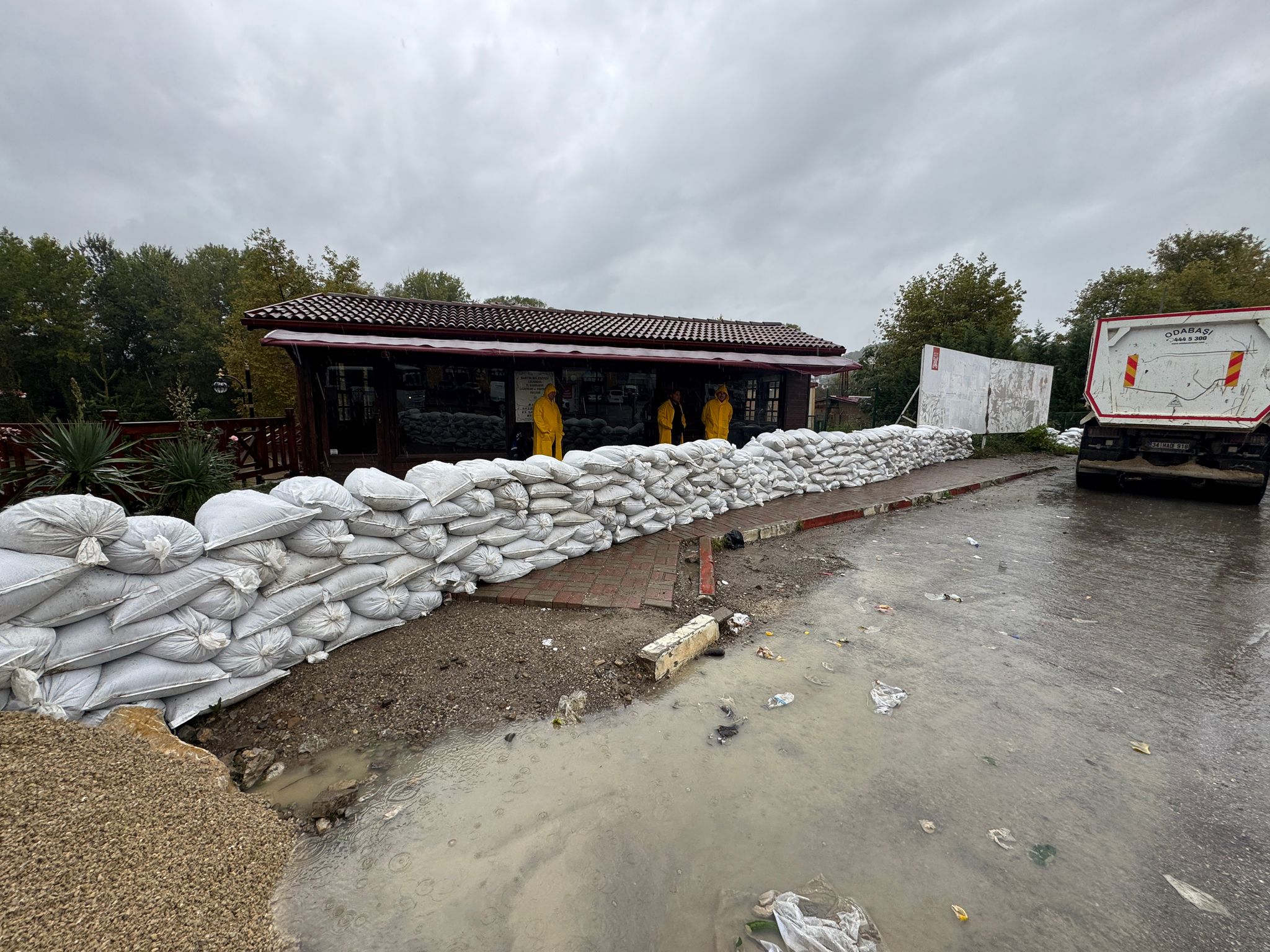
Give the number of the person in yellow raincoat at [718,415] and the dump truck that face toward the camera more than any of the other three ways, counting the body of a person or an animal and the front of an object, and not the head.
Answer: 1

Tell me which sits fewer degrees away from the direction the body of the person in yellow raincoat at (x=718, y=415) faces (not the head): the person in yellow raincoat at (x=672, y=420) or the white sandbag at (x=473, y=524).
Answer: the white sandbag

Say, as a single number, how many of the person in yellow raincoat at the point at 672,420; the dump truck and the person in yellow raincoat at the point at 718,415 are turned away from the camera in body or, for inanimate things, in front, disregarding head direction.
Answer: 1

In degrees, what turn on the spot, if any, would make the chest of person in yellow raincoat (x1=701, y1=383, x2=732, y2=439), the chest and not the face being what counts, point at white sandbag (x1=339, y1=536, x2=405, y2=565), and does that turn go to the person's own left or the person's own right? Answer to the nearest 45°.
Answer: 0° — they already face it

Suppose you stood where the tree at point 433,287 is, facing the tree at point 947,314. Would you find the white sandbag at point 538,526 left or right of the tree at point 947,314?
right

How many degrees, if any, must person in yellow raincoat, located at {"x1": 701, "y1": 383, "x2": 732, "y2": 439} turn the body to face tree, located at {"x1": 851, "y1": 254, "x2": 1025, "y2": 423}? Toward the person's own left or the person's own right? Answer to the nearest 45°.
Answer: approximately 135° to the person's own left

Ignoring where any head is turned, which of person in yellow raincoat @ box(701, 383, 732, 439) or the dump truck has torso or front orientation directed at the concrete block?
the person in yellow raincoat

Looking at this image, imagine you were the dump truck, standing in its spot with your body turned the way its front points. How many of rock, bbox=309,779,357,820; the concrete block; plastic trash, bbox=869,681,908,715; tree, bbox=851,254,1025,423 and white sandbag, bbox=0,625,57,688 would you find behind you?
4

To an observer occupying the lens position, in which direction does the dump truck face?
facing away from the viewer

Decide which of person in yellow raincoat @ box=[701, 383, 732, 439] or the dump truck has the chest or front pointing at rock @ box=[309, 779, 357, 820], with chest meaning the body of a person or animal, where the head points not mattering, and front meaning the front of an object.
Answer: the person in yellow raincoat
